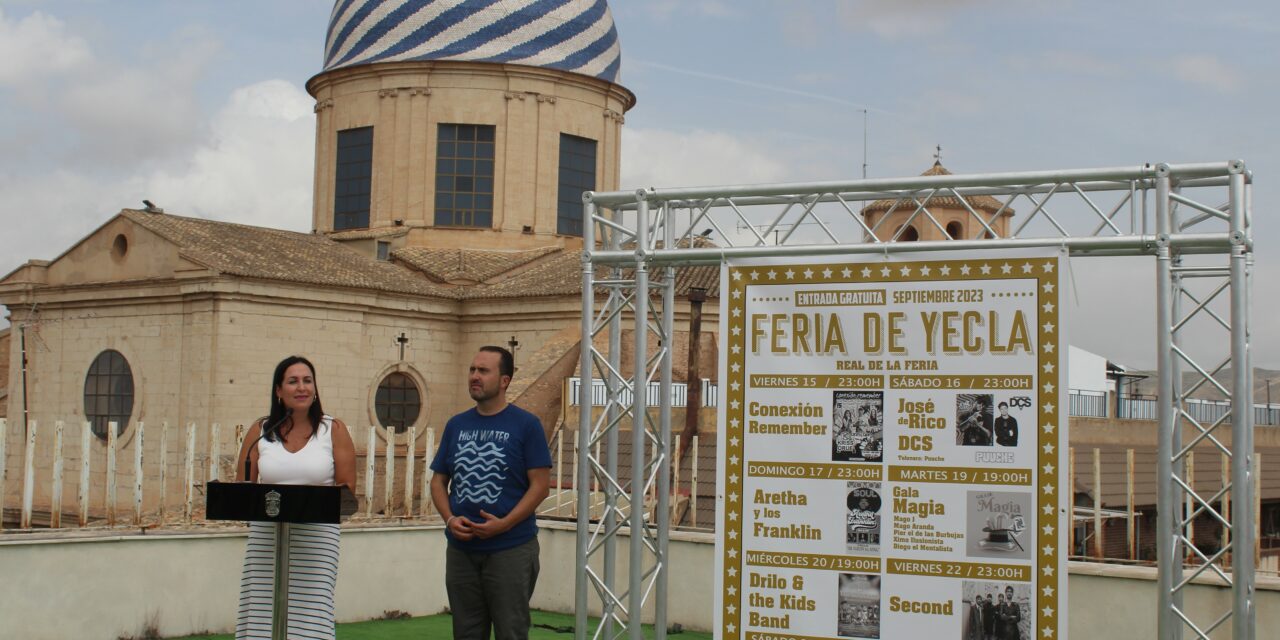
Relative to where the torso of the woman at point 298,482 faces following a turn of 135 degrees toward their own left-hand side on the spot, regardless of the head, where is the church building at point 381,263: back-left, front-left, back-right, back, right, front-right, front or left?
front-left

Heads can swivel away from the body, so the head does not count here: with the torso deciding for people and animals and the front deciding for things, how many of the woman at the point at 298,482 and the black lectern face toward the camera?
2

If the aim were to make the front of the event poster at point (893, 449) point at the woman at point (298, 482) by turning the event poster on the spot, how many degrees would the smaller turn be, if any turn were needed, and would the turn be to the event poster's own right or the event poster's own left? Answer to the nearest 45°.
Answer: approximately 45° to the event poster's own right

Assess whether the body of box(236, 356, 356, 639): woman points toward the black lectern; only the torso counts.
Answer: yes

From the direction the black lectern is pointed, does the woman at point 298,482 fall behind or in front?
behind

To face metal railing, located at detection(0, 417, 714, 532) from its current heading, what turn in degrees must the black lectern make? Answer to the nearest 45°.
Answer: approximately 180°

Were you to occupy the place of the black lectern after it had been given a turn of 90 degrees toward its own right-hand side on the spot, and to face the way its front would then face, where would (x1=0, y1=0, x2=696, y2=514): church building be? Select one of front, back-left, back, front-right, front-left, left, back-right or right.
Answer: right

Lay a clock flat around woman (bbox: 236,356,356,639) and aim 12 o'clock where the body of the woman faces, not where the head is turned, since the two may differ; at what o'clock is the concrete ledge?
The concrete ledge is roughly at 6 o'clock from the woman.

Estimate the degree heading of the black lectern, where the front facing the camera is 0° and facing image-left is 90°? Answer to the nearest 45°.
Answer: approximately 0°

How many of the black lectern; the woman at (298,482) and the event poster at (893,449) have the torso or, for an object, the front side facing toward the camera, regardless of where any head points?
3
